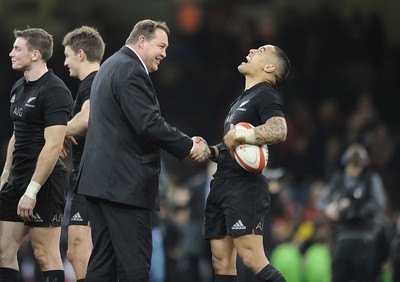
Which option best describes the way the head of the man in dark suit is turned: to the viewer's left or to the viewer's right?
to the viewer's right

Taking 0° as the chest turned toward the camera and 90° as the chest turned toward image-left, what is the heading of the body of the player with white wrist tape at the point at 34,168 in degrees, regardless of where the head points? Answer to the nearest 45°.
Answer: approximately 45°
